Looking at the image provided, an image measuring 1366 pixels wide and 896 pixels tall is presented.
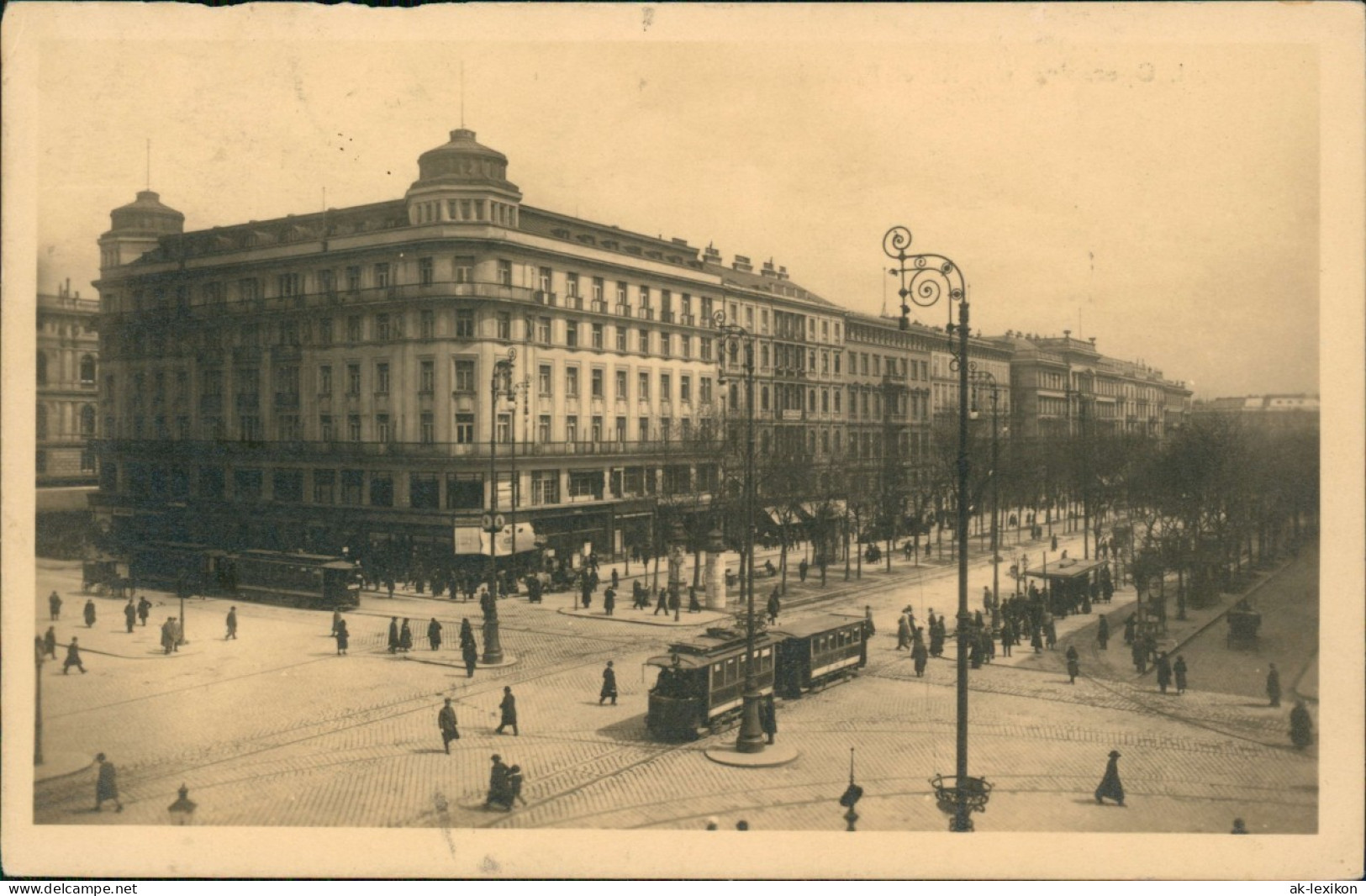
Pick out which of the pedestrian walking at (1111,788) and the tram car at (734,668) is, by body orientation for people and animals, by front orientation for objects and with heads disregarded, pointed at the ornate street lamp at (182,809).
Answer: the tram car

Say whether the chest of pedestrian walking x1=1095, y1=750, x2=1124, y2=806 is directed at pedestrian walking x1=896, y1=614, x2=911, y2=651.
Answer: no

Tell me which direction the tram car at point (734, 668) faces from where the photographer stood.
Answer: facing the viewer and to the left of the viewer

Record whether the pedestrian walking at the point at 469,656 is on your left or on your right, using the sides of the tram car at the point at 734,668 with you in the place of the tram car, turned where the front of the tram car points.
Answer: on your right

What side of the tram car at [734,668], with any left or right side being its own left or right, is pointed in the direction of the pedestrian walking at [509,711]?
front

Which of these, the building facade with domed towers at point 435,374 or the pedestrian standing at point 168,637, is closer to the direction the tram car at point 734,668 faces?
the pedestrian standing

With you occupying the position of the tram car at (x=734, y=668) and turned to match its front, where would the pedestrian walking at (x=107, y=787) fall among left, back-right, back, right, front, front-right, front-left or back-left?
front

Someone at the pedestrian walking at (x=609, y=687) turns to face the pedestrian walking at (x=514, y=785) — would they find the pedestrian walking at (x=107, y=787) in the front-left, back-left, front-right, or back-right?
front-right
